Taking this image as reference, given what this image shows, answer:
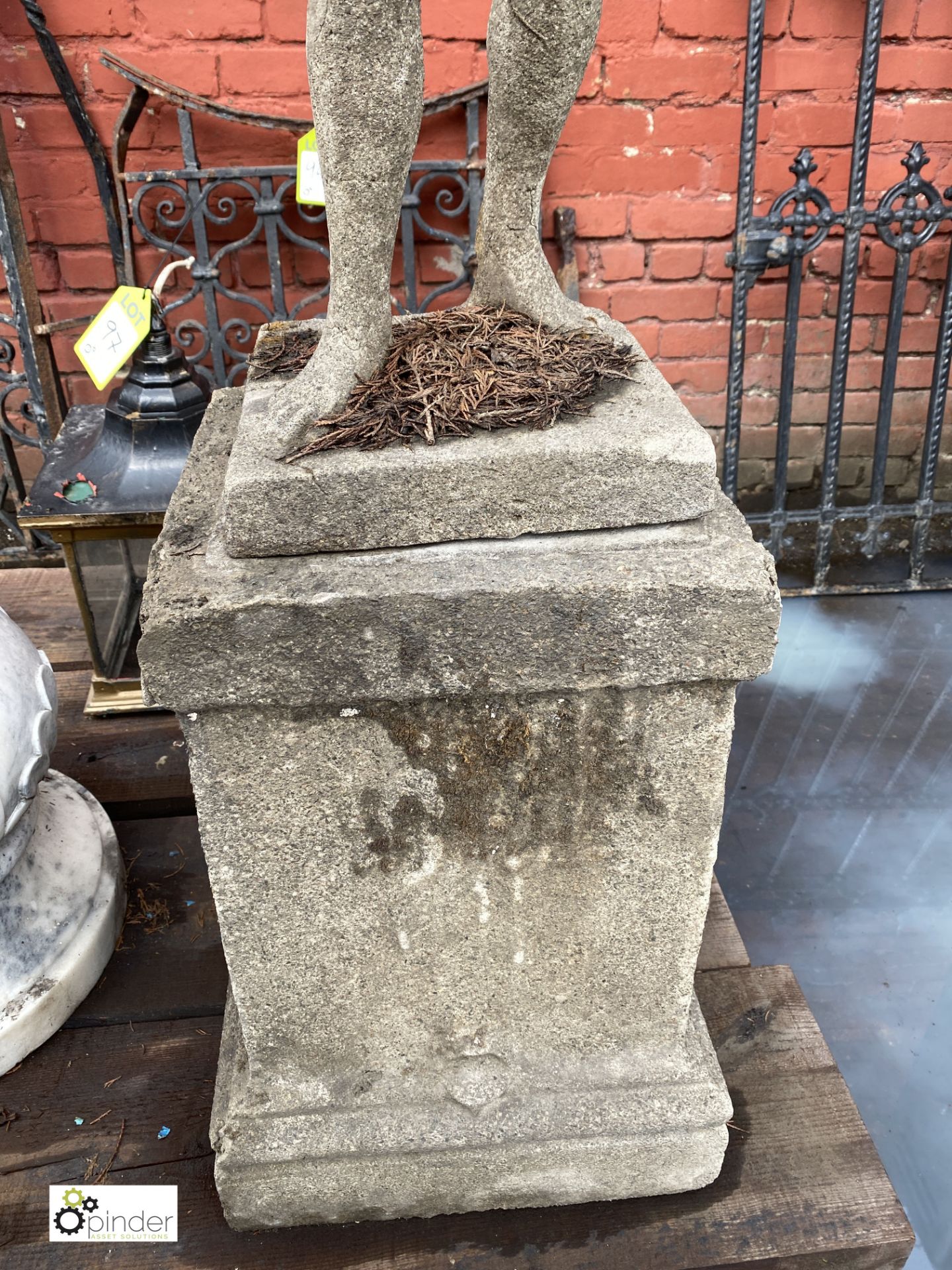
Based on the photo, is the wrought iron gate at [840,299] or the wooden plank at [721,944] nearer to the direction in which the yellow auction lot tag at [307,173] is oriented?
the wooden plank

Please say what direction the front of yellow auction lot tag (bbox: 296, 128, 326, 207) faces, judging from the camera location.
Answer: facing the viewer

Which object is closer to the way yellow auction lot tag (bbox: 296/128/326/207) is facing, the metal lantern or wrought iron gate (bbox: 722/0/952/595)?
the metal lantern

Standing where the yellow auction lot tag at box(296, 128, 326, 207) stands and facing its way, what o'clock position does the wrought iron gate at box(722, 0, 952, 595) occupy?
The wrought iron gate is roughly at 9 o'clock from the yellow auction lot tag.

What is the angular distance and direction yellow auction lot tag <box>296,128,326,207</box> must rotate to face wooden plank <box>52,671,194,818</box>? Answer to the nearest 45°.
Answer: approximately 45° to its right

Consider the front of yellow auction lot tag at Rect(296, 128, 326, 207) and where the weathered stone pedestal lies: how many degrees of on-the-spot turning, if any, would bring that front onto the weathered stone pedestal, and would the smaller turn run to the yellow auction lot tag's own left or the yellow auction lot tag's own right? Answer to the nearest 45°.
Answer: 0° — it already faces it

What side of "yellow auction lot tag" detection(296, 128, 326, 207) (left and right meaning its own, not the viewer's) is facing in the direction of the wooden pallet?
front

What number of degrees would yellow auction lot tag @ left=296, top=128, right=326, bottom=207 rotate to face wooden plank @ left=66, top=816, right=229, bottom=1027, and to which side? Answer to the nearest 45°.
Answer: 0° — it already faces it

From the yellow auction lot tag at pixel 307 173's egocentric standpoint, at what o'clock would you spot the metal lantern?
The metal lantern is roughly at 1 o'clock from the yellow auction lot tag.

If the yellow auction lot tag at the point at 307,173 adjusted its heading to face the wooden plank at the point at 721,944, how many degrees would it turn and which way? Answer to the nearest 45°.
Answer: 0° — it already faces it
